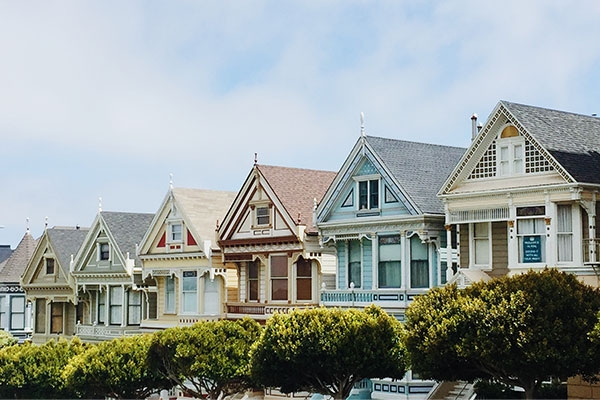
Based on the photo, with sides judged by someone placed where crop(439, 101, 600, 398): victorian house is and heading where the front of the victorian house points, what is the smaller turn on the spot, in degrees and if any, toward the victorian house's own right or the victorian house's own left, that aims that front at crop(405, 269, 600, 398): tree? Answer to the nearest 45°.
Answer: approximately 45° to the victorian house's own left

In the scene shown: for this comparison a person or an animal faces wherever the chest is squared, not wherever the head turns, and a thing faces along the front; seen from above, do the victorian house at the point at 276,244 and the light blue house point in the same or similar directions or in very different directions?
same or similar directions

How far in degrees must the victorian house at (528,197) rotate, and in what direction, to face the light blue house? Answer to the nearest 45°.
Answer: approximately 90° to its right

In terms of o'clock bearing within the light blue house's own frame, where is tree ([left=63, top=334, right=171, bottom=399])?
The tree is roughly at 2 o'clock from the light blue house.

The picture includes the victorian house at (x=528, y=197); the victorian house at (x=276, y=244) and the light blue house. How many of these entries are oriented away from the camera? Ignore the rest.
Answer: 0

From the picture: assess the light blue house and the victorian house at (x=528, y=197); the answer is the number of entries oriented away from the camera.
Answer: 0

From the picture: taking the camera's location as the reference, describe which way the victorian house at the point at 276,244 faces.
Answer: facing the viewer and to the left of the viewer

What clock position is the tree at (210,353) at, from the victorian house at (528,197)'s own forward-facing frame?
The tree is roughly at 2 o'clock from the victorian house.

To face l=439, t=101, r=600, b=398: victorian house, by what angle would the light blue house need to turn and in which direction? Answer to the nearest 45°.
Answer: approximately 90° to its left

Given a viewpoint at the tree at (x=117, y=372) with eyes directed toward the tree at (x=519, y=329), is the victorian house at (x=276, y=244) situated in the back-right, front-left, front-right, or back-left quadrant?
front-left

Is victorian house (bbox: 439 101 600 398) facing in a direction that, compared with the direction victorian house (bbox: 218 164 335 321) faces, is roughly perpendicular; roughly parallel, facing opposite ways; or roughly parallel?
roughly parallel

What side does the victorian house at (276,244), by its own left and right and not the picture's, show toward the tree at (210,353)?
front

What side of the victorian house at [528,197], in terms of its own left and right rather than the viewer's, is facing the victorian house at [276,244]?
right

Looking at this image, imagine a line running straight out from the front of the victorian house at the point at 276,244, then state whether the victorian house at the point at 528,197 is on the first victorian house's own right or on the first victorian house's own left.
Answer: on the first victorian house's own left

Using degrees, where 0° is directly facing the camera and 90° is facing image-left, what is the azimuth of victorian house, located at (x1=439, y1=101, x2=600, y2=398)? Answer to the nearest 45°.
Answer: approximately 45°
